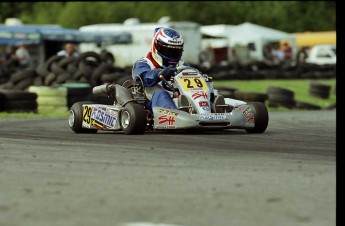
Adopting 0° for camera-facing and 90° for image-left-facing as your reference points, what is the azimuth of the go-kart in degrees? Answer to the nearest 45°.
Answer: approximately 315°

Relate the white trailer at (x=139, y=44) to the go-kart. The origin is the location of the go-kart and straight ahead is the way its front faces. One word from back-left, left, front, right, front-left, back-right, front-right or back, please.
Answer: back-left

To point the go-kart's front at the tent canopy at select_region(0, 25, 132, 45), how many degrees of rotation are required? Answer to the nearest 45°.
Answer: approximately 135° to its left

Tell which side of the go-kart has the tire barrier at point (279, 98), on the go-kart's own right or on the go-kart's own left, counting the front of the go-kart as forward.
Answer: on the go-kart's own left

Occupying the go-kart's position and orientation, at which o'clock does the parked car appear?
The parked car is roughly at 8 o'clock from the go-kart.

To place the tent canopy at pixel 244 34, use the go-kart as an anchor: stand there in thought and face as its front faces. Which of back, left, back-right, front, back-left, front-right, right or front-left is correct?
back-left
